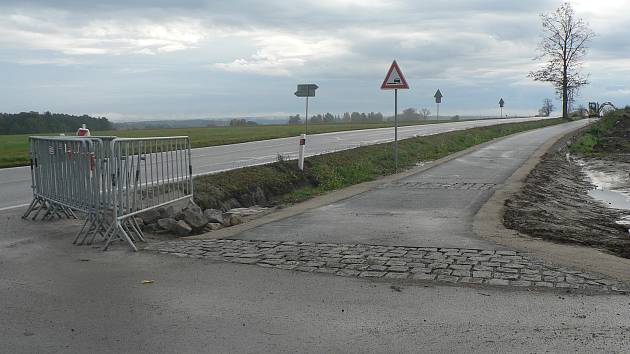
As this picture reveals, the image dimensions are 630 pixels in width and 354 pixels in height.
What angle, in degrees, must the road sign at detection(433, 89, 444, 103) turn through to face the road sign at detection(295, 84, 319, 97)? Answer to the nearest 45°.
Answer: approximately 180°

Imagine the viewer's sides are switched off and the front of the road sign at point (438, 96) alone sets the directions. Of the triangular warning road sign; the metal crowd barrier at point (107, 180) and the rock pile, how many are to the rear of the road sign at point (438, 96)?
3

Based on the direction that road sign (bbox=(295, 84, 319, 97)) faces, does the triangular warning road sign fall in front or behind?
behind

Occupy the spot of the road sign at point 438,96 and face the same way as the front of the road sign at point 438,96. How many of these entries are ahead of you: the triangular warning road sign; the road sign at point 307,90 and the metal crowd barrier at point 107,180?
0

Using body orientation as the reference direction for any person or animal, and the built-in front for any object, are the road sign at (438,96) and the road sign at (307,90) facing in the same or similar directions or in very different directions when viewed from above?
same or similar directions

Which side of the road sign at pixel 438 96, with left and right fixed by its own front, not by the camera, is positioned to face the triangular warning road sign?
back

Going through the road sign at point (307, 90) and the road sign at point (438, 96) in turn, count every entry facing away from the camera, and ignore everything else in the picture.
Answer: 2

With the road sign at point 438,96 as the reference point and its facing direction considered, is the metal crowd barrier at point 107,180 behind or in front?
behind

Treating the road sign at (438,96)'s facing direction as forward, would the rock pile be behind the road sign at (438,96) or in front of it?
behind

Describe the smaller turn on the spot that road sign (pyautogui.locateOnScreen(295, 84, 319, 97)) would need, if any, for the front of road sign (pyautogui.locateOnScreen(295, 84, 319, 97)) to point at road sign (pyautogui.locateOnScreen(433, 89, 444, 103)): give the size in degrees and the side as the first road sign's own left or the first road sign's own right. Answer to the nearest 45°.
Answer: approximately 45° to the first road sign's own right

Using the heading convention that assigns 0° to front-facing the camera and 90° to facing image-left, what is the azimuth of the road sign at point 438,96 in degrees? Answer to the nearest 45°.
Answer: approximately 180°

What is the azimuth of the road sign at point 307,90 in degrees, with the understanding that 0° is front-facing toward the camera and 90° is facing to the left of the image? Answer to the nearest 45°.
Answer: approximately 180°
